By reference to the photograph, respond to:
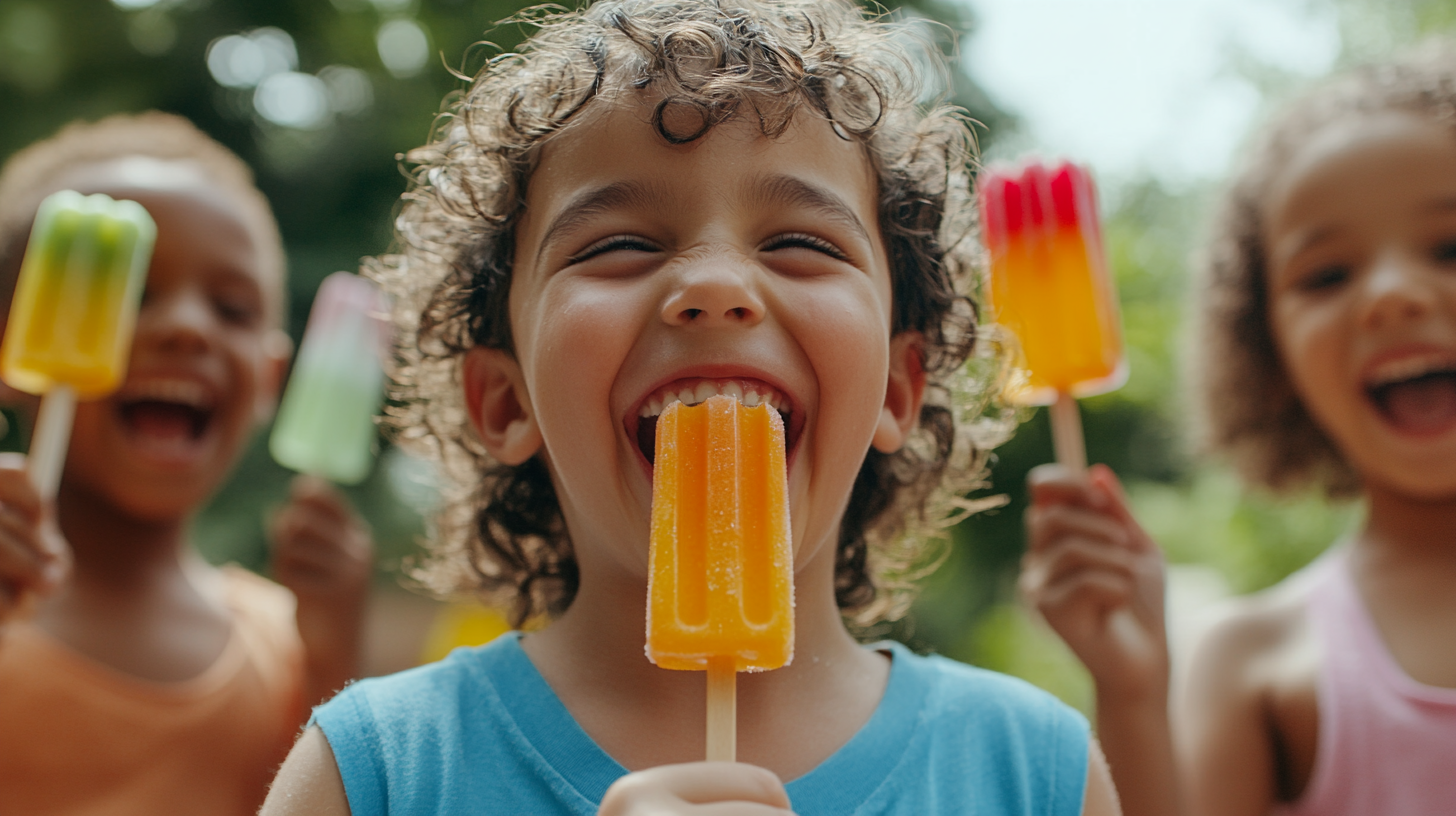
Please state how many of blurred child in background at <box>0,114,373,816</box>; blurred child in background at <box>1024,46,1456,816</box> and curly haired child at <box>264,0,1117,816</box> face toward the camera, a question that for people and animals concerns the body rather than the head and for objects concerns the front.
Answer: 3

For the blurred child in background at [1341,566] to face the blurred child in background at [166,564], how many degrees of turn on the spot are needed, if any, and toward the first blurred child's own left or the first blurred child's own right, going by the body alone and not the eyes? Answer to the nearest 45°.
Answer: approximately 90° to the first blurred child's own right

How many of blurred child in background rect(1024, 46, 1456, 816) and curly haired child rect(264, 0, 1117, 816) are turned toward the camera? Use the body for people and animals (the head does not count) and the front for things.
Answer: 2

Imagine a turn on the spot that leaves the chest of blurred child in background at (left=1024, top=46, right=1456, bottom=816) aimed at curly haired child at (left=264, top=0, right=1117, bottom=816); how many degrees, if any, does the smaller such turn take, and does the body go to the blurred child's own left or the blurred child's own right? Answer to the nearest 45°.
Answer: approximately 45° to the blurred child's own right

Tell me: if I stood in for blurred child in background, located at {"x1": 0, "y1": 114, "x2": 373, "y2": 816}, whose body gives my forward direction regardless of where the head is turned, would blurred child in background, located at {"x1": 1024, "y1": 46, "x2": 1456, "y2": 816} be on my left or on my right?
on my left

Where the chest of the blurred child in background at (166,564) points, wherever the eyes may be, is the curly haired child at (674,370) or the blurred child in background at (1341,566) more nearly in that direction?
the curly haired child

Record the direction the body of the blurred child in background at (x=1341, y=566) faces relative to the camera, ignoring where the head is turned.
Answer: toward the camera

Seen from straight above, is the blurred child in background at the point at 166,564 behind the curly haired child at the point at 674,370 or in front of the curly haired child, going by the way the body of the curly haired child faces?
behind
